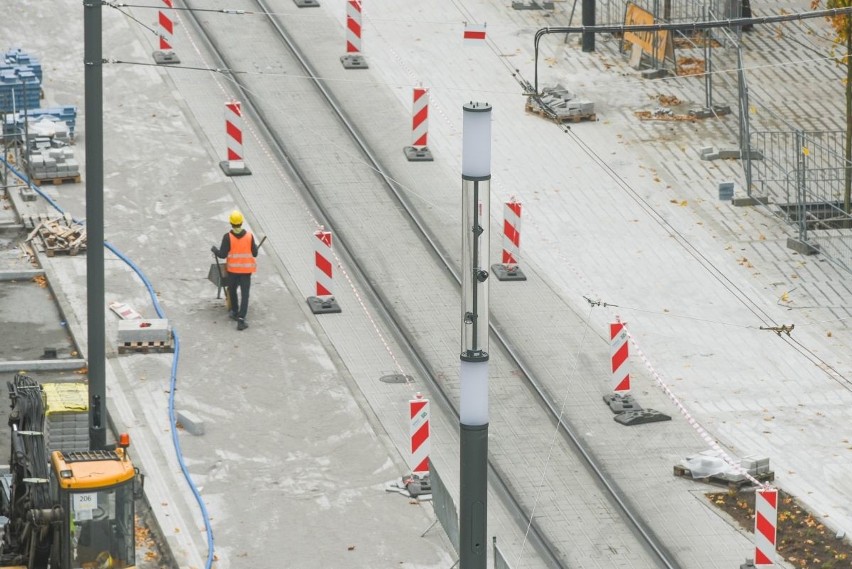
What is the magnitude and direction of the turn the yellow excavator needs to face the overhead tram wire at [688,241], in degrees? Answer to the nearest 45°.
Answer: approximately 135° to its left

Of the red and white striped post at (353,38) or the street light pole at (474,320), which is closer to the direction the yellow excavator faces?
the street light pole

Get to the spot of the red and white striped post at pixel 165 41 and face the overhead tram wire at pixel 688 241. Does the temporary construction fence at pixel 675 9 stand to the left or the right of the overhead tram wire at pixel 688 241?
left

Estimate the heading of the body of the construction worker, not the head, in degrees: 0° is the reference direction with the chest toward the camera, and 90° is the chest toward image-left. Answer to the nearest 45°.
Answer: approximately 180°

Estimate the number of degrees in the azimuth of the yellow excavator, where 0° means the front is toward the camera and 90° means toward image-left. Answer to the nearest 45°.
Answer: approximately 0°

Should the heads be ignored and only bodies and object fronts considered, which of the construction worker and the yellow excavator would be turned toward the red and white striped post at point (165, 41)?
the construction worker

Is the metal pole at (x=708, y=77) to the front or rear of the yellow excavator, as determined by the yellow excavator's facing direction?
to the rear

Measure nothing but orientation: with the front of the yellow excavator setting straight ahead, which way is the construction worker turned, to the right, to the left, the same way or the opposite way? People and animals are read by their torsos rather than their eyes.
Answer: the opposite way
